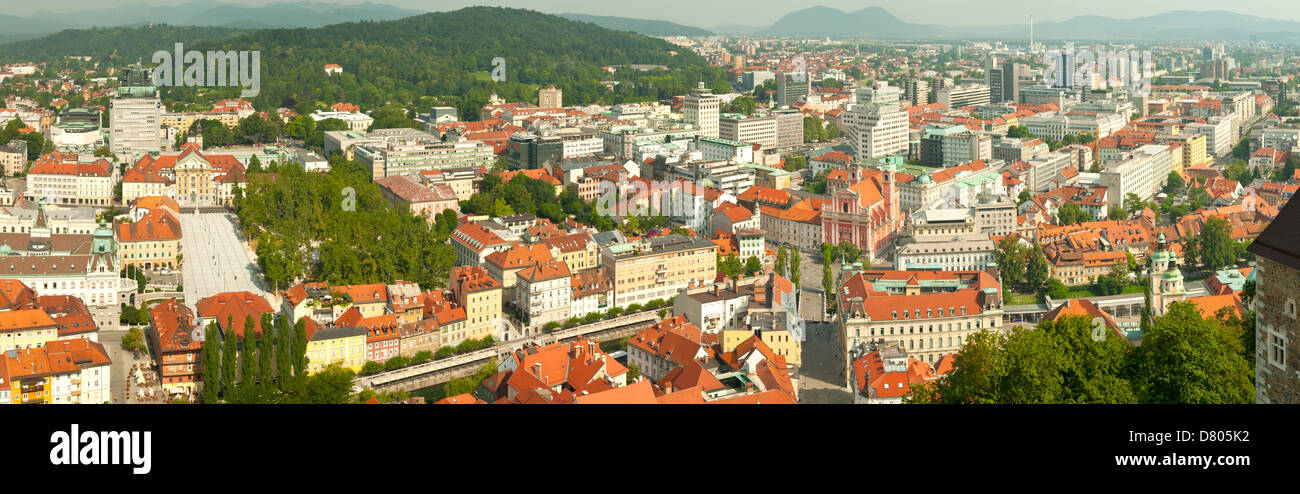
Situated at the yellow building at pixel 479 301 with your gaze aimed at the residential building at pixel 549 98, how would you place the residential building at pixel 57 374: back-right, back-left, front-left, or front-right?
back-left

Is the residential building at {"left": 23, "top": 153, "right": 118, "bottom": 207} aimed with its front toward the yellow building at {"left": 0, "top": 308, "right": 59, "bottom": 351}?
yes

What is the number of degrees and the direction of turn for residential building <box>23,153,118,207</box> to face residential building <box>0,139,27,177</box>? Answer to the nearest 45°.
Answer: approximately 180°

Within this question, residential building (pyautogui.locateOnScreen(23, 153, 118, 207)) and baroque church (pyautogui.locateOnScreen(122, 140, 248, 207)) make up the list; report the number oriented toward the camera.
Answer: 2

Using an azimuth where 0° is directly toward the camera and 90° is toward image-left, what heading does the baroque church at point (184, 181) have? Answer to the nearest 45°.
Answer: approximately 0°
